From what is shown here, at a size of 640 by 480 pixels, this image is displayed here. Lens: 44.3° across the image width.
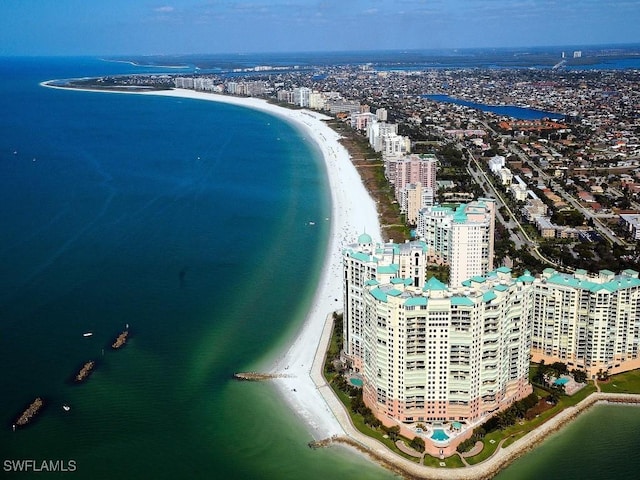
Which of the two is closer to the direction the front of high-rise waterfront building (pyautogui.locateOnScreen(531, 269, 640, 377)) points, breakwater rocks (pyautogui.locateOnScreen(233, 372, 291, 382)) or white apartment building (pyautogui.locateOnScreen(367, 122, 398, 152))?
the breakwater rocks

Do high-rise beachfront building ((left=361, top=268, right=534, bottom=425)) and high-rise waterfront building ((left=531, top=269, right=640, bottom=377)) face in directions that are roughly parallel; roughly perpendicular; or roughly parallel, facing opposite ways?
roughly parallel

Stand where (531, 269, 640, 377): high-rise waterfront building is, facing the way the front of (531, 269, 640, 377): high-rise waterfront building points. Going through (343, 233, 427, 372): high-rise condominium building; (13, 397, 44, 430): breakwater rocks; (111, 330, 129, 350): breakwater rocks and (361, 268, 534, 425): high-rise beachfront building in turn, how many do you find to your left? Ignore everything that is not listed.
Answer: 0

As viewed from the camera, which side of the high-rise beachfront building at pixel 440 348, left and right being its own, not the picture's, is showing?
front

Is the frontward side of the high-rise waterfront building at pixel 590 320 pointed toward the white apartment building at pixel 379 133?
no

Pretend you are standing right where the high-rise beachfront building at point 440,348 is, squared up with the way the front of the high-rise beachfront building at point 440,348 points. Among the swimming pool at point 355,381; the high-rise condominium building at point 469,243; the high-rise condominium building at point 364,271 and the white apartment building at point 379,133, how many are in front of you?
0

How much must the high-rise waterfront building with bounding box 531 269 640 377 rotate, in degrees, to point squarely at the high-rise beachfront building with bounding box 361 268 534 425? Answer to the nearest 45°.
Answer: approximately 45° to its right

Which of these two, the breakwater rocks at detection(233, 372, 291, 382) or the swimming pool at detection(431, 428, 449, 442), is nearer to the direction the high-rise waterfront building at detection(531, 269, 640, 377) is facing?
the swimming pool

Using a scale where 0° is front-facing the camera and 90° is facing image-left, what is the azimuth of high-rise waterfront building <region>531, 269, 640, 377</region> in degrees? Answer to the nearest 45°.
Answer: approximately 0°

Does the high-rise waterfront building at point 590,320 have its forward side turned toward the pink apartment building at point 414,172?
no

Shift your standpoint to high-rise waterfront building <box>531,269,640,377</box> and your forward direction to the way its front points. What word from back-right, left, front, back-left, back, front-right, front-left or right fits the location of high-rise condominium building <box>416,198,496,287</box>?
back-right

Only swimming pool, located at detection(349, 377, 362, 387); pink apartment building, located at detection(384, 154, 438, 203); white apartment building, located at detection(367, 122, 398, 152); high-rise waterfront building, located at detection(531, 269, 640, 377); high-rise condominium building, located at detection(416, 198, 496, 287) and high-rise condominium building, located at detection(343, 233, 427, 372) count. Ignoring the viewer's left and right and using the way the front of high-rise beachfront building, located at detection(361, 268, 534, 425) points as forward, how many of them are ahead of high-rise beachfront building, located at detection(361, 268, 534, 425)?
0

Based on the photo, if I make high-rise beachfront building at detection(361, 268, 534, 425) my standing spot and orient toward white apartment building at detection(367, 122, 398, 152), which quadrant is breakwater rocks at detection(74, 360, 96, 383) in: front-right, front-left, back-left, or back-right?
front-left

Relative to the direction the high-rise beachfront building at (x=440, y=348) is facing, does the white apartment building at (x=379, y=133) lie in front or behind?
behind
